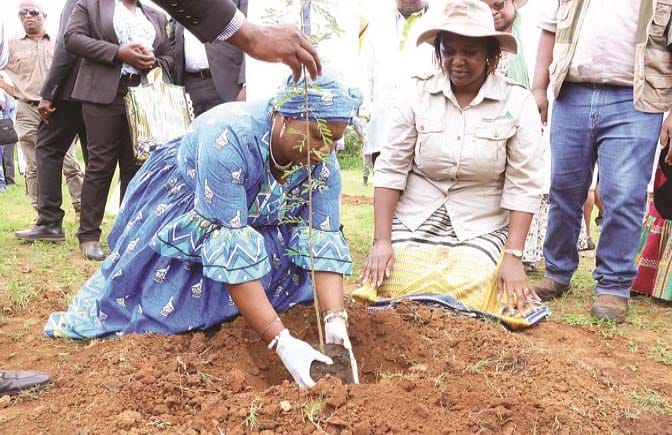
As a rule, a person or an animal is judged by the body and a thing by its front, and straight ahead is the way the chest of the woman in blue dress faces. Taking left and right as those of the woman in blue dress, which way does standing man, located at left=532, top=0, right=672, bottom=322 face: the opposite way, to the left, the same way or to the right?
to the right

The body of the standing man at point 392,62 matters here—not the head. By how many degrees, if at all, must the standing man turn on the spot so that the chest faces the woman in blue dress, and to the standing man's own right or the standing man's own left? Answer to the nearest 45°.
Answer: approximately 45° to the standing man's own right

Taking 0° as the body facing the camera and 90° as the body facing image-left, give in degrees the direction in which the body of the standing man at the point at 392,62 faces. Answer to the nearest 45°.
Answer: approximately 315°

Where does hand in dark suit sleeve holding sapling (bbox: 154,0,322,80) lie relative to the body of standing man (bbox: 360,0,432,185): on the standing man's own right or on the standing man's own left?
on the standing man's own right

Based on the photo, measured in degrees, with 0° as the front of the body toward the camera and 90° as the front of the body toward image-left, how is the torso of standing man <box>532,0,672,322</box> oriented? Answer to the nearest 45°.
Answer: approximately 0°

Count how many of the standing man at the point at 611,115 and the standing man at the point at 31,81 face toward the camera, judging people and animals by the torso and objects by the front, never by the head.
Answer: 2

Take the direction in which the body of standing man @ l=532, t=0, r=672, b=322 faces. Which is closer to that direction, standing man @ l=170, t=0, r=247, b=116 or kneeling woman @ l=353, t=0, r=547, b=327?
the kneeling woman

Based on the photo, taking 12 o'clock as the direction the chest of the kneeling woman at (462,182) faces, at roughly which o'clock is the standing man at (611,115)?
The standing man is roughly at 8 o'clock from the kneeling woman.
